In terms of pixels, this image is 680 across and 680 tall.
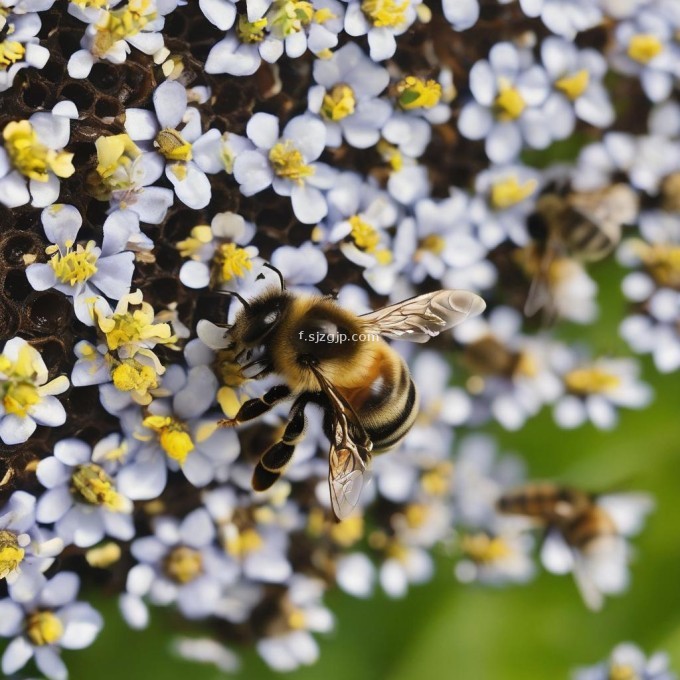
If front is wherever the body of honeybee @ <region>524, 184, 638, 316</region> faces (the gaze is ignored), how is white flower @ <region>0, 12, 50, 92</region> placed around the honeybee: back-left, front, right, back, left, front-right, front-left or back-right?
front-left

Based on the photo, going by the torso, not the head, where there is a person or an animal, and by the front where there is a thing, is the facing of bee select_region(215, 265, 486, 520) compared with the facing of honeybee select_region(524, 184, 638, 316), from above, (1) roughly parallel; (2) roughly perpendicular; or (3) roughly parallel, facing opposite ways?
roughly parallel

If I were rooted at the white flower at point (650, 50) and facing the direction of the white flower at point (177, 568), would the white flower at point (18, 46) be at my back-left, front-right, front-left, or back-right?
front-right

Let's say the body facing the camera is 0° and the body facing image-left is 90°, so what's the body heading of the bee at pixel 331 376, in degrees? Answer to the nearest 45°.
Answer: approximately 90°

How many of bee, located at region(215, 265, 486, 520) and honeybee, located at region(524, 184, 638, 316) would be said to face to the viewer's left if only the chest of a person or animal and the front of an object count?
2

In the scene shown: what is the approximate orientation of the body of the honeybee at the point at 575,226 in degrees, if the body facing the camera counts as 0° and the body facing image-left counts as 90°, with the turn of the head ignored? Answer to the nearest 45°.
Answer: approximately 90°

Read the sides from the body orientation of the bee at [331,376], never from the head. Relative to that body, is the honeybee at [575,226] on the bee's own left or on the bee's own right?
on the bee's own right
